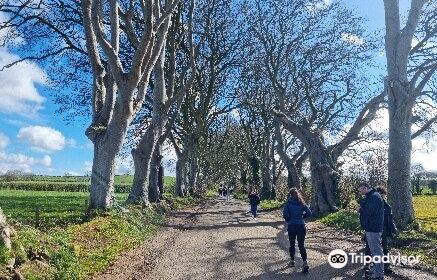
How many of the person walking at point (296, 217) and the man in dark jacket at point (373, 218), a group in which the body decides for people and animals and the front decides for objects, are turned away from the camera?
1

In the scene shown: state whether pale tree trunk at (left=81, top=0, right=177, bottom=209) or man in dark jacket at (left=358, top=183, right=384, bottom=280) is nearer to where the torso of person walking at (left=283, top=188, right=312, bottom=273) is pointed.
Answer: the pale tree trunk

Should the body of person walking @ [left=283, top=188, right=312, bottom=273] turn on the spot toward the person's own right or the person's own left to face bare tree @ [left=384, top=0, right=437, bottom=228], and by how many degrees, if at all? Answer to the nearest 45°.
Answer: approximately 45° to the person's own right

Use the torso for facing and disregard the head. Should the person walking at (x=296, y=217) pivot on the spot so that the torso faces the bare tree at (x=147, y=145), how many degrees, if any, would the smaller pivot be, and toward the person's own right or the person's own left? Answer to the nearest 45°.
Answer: approximately 45° to the person's own left

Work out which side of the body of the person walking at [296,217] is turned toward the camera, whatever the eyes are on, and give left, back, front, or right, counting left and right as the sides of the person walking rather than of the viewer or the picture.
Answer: back

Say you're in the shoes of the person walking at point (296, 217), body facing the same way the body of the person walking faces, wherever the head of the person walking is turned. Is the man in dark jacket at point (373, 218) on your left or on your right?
on your right
